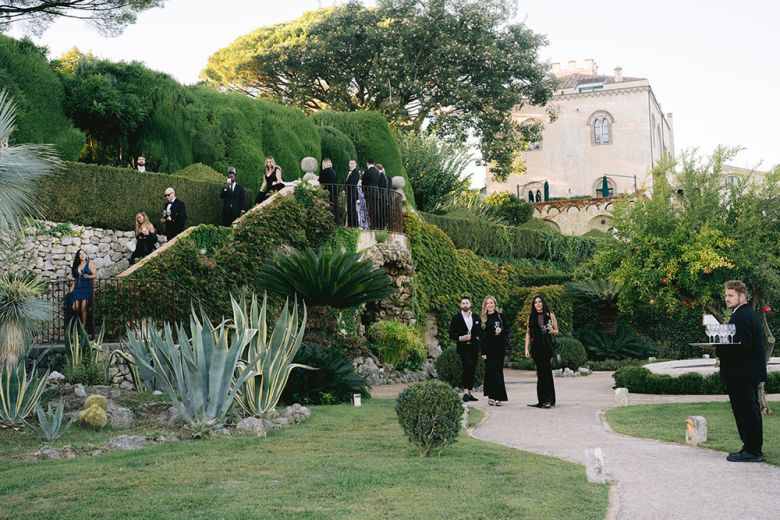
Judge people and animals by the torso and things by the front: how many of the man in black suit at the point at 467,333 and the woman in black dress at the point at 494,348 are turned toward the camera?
2

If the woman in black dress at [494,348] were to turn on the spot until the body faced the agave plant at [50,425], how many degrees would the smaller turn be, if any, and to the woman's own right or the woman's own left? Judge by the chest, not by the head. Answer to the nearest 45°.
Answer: approximately 45° to the woman's own right

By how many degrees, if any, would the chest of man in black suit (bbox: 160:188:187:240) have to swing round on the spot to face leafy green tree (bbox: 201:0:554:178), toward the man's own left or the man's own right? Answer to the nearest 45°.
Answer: approximately 180°

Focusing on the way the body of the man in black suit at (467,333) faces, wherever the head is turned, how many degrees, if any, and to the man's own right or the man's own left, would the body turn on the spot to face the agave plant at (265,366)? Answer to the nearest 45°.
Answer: approximately 45° to the man's own right

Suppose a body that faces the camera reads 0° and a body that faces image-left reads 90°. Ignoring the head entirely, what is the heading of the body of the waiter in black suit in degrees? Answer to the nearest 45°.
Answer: approximately 90°
